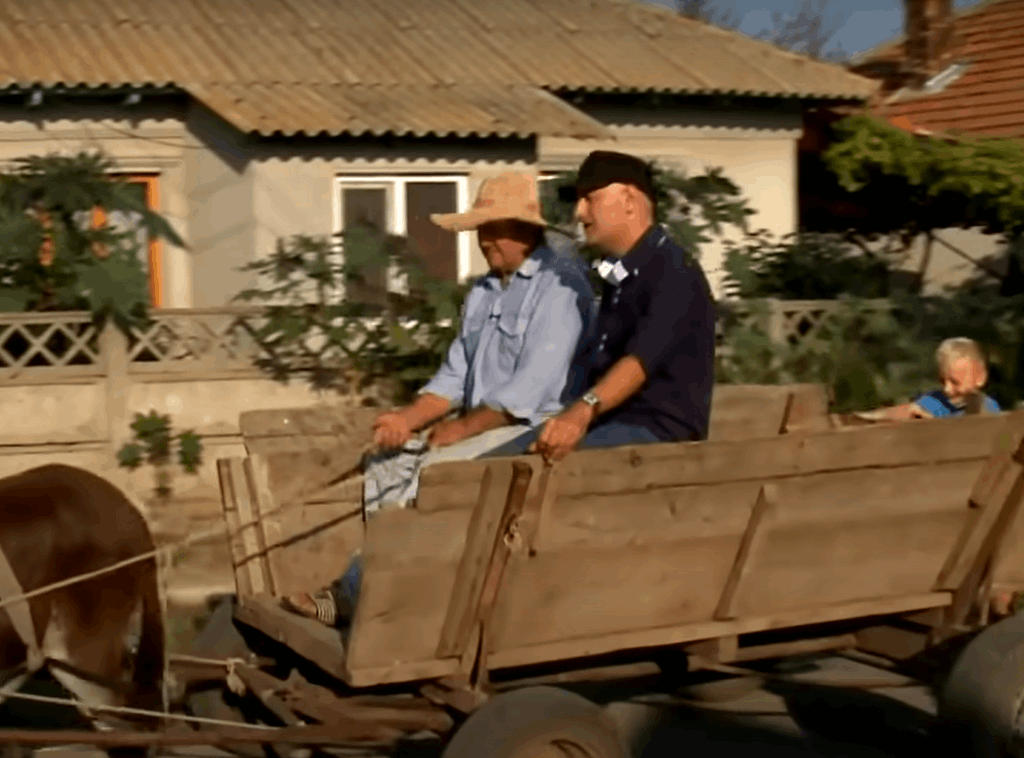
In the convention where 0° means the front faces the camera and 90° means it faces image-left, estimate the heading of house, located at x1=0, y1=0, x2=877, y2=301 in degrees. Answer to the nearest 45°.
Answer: approximately 0°

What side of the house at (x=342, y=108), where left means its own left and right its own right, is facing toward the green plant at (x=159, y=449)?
front

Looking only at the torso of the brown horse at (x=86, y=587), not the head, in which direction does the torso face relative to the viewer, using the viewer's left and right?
facing to the left of the viewer

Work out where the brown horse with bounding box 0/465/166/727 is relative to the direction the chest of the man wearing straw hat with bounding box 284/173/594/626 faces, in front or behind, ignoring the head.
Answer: in front

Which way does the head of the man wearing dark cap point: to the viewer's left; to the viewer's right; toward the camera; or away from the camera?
to the viewer's left

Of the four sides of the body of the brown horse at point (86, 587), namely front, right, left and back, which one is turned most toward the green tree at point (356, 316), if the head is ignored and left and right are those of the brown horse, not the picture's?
right

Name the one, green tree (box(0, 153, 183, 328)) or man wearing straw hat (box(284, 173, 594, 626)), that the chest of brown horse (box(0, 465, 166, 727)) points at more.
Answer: the green tree

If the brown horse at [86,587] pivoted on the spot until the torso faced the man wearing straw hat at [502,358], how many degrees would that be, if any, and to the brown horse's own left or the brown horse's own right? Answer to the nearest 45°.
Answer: approximately 180°

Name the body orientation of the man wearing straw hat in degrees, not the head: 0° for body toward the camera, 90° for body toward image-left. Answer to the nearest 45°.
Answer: approximately 45°
